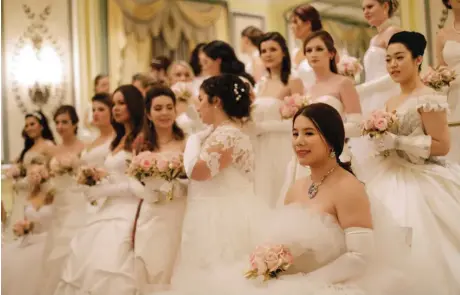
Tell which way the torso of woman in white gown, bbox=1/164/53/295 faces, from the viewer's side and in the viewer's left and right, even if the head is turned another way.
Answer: facing the viewer and to the left of the viewer

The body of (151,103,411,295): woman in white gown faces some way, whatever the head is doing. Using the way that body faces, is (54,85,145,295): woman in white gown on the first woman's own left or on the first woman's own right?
on the first woman's own right

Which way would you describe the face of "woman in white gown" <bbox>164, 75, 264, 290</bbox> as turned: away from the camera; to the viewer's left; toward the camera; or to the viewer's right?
to the viewer's left

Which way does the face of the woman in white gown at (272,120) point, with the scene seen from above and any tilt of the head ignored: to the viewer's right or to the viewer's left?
to the viewer's left

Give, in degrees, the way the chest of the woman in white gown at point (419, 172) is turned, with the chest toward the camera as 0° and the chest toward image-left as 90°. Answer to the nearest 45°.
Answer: approximately 45°

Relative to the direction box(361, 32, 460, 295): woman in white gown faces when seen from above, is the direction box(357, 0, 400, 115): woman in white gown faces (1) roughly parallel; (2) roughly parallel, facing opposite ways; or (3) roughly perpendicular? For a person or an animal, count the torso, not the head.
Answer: roughly parallel

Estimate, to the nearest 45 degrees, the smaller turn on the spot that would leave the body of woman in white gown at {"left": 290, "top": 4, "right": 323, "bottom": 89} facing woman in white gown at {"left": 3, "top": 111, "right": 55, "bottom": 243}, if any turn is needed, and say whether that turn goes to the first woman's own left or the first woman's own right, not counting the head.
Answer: approximately 45° to the first woman's own right

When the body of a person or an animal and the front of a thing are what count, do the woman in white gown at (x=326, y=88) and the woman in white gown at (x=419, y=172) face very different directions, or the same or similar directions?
same or similar directions

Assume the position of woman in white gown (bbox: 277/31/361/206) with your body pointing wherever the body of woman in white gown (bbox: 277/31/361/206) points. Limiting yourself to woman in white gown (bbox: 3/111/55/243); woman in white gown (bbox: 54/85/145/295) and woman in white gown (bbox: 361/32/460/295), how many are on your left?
1

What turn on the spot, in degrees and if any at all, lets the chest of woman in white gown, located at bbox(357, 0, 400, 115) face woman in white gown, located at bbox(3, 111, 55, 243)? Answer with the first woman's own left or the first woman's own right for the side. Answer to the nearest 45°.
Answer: approximately 45° to the first woman's own right

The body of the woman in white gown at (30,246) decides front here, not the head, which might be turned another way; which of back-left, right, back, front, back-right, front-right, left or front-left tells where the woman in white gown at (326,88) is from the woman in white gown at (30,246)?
left

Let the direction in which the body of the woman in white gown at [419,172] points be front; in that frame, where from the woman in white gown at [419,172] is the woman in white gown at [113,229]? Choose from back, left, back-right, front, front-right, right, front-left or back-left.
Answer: front-right

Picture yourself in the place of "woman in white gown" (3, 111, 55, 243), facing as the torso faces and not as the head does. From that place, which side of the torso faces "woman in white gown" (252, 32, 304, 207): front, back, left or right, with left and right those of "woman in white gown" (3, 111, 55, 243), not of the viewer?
left

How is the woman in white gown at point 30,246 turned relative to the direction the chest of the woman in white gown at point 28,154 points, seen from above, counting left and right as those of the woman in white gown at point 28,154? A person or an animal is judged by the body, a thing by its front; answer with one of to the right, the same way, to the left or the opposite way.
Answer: the same way

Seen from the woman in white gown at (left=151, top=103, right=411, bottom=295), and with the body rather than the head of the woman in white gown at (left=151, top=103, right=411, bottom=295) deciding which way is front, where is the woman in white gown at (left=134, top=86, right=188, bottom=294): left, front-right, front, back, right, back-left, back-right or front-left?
right

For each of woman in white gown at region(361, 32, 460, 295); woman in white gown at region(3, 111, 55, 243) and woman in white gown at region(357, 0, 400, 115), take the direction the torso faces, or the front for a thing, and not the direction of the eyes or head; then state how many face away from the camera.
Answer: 0
